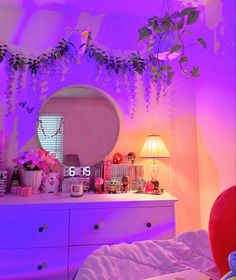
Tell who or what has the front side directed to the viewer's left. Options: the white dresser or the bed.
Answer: the bed

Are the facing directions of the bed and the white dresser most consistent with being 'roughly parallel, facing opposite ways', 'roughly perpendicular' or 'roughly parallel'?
roughly perpendicular

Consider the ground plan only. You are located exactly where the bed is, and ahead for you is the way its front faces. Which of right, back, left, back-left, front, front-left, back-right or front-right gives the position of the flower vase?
front-right

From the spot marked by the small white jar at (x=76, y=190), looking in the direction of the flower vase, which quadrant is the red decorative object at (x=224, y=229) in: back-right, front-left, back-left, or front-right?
back-left

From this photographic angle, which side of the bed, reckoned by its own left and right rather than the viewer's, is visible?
left

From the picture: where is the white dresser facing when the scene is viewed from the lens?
facing the viewer

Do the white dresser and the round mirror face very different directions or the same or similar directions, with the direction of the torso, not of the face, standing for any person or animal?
same or similar directions

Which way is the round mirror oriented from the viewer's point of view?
toward the camera

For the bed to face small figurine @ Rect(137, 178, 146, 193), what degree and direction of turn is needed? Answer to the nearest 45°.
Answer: approximately 90° to its right

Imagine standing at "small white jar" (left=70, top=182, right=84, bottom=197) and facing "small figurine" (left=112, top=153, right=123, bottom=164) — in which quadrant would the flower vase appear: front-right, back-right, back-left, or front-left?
back-left

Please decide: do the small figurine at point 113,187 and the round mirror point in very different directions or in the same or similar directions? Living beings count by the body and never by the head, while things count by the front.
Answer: same or similar directions

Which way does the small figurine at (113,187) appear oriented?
toward the camera
